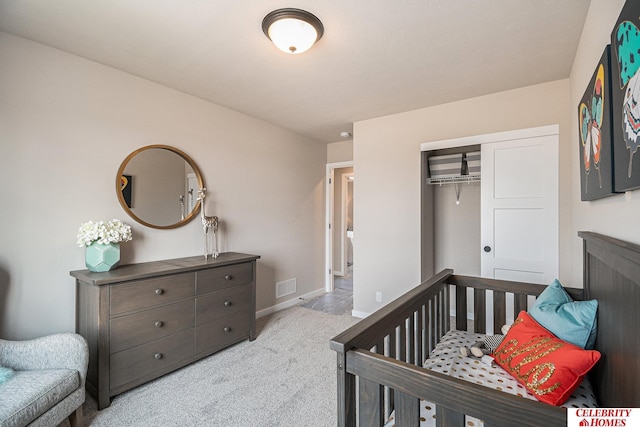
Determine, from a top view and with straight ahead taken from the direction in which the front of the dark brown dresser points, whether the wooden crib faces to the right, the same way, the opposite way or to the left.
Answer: the opposite way

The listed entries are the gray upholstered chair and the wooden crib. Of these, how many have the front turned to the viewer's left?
1

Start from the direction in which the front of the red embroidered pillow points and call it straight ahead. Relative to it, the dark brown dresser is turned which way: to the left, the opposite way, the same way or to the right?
the opposite way

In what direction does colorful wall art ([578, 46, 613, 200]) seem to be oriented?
to the viewer's left

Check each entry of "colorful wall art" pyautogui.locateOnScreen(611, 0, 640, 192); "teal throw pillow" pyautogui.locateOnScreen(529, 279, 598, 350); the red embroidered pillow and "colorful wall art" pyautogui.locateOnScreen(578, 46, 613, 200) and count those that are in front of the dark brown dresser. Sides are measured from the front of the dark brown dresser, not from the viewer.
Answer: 4

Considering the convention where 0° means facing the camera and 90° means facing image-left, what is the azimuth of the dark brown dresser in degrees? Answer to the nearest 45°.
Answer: approximately 315°

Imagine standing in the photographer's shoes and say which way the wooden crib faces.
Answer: facing to the left of the viewer

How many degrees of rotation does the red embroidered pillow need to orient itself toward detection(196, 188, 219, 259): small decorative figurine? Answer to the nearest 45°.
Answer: approximately 45° to its right
